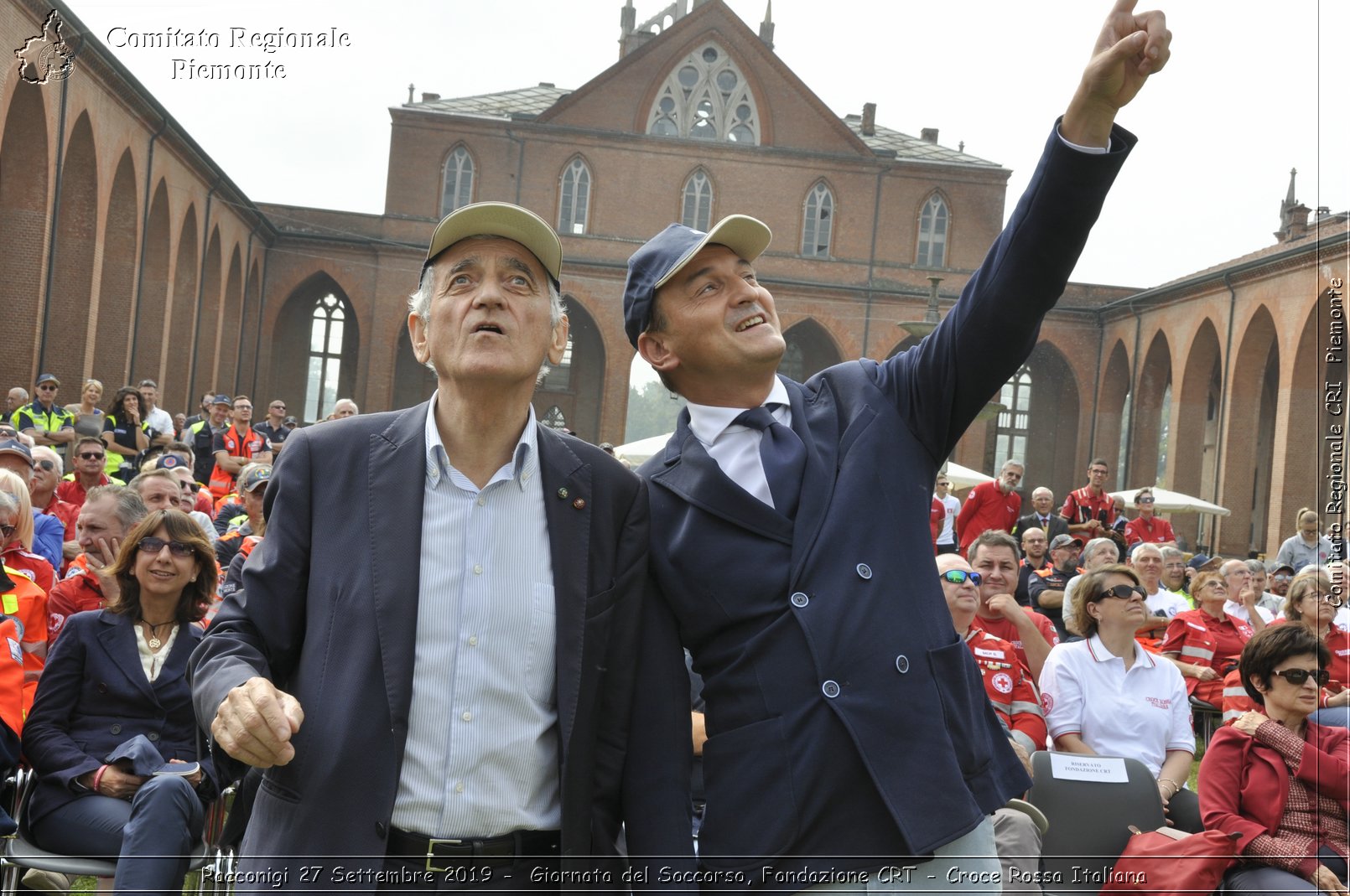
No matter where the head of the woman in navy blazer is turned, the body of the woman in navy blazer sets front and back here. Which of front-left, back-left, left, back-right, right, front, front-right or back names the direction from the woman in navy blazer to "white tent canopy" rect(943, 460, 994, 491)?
left

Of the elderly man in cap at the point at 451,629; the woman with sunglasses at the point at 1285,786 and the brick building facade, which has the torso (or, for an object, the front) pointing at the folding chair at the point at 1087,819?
the brick building facade

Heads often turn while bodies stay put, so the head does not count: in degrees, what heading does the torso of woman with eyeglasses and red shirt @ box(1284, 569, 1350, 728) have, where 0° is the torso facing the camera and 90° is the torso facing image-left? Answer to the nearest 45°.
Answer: approximately 315°

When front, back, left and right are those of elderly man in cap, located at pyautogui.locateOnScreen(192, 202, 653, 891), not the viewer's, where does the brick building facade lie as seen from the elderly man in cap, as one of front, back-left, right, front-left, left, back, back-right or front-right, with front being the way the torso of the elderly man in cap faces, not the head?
back

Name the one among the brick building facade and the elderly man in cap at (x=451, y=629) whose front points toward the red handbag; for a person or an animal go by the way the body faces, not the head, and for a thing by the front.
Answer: the brick building facade

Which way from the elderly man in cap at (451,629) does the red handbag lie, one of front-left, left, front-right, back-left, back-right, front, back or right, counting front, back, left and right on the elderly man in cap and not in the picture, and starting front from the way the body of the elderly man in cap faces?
back-left

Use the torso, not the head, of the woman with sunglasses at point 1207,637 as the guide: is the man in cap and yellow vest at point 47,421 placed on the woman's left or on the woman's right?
on the woman's right

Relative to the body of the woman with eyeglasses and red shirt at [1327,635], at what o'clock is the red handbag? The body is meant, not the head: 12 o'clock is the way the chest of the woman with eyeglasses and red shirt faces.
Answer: The red handbag is roughly at 2 o'clock from the woman with eyeglasses and red shirt.

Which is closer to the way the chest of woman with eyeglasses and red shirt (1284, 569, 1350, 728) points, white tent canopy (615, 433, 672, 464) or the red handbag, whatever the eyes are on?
the red handbag

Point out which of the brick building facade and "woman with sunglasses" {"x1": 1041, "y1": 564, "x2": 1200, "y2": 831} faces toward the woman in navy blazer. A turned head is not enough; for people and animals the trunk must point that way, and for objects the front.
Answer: the brick building facade

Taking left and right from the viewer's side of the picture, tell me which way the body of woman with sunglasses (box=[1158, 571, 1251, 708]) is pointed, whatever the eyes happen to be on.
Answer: facing the viewer and to the right of the viewer

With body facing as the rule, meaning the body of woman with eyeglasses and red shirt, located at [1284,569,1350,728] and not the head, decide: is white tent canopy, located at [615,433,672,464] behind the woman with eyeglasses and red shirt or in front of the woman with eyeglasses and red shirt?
behind

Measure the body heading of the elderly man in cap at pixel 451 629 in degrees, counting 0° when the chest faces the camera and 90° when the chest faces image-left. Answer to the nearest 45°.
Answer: approximately 0°

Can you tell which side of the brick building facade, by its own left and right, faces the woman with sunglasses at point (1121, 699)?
front
